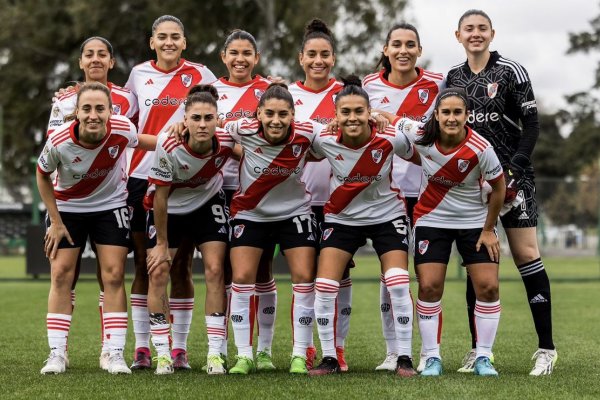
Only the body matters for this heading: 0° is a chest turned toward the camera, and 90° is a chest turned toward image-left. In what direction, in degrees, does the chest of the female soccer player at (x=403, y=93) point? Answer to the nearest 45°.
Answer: approximately 0°

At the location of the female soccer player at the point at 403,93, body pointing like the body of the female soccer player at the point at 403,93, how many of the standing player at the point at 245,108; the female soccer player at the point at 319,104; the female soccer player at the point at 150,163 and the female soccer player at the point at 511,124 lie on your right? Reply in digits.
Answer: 3

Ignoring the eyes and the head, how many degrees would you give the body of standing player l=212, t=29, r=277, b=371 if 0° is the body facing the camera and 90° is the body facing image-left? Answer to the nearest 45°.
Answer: approximately 0°

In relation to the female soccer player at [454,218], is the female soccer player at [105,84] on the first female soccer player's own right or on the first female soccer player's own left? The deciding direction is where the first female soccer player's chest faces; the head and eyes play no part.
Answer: on the first female soccer player's own right

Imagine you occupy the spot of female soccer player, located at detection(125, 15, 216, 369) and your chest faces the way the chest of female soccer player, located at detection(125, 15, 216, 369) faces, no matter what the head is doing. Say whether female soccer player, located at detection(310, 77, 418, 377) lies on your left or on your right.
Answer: on your left
